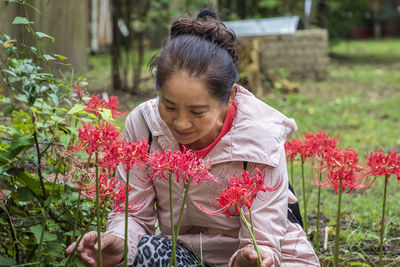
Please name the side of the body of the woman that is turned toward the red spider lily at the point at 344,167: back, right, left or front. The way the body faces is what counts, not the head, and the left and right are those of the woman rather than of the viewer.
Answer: left

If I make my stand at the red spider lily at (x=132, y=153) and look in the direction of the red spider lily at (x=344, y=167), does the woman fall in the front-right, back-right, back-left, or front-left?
front-left

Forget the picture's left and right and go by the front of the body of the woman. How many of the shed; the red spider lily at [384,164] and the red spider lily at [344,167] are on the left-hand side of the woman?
2

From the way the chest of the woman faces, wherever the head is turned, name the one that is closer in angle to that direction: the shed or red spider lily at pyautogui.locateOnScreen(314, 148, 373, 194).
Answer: the red spider lily

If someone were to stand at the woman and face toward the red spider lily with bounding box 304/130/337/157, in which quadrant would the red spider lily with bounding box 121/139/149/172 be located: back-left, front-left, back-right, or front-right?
back-right

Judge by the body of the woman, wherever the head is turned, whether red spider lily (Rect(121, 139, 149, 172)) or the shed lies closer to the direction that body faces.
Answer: the red spider lily

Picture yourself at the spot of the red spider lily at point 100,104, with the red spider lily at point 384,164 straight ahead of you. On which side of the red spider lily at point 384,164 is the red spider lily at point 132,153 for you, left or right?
right

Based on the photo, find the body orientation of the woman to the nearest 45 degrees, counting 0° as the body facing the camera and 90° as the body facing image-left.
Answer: approximately 45°

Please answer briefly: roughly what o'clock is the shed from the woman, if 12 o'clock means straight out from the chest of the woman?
The shed is roughly at 5 o'clock from the woman.

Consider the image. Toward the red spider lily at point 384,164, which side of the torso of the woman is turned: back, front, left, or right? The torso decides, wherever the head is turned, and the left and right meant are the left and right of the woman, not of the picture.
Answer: left
